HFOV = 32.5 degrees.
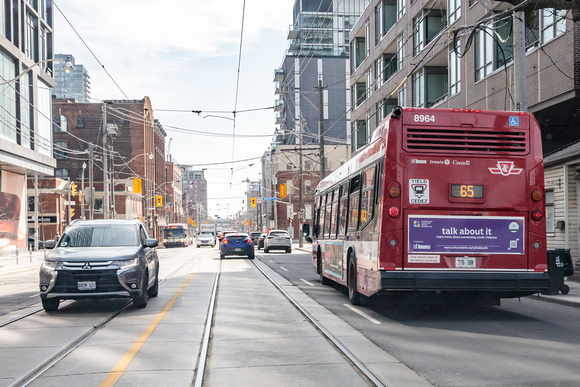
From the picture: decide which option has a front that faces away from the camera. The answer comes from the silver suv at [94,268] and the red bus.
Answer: the red bus

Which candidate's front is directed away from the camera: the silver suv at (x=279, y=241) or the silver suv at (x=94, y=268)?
the silver suv at (x=279, y=241)

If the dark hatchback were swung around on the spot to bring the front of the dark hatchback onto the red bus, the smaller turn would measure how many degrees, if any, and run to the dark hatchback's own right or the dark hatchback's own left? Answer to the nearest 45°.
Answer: approximately 180°

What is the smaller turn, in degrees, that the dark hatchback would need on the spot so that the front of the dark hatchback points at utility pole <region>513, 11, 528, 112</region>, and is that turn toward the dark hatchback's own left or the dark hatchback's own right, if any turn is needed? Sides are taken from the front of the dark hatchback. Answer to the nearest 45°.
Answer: approximately 180°

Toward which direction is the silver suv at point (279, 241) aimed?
away from the camera

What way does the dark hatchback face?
away from the camera

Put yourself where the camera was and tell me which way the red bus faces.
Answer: facing away from the viewer

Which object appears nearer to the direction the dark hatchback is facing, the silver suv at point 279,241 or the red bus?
the silver suv

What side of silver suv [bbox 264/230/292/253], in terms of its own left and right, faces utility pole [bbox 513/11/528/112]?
back

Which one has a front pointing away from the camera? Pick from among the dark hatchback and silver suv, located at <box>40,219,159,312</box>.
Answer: the dark hatchback

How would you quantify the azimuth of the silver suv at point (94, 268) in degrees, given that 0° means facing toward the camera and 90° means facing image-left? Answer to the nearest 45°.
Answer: approximately 0°
